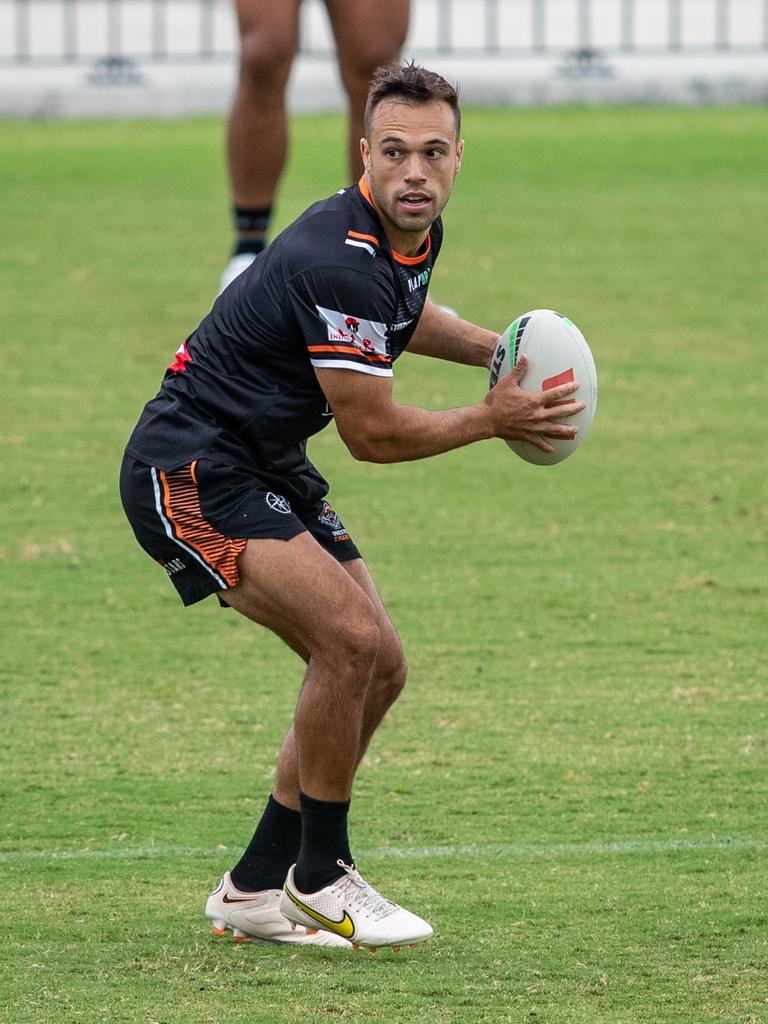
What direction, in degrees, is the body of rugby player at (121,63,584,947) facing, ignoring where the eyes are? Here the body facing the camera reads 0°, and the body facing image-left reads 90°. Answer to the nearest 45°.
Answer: approximately 270°

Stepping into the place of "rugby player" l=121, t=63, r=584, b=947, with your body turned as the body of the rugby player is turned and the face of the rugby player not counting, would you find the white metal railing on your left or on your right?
on your left
